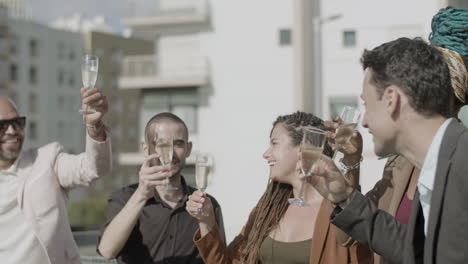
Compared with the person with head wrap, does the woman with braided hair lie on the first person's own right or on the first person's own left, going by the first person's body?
on the first person's own right

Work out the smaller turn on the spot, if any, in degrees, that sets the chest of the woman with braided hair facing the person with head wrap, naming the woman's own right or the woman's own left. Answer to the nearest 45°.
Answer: approximately 90° to the woman's own left

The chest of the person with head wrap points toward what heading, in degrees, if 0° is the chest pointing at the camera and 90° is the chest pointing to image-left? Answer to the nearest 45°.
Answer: approximately 45°
